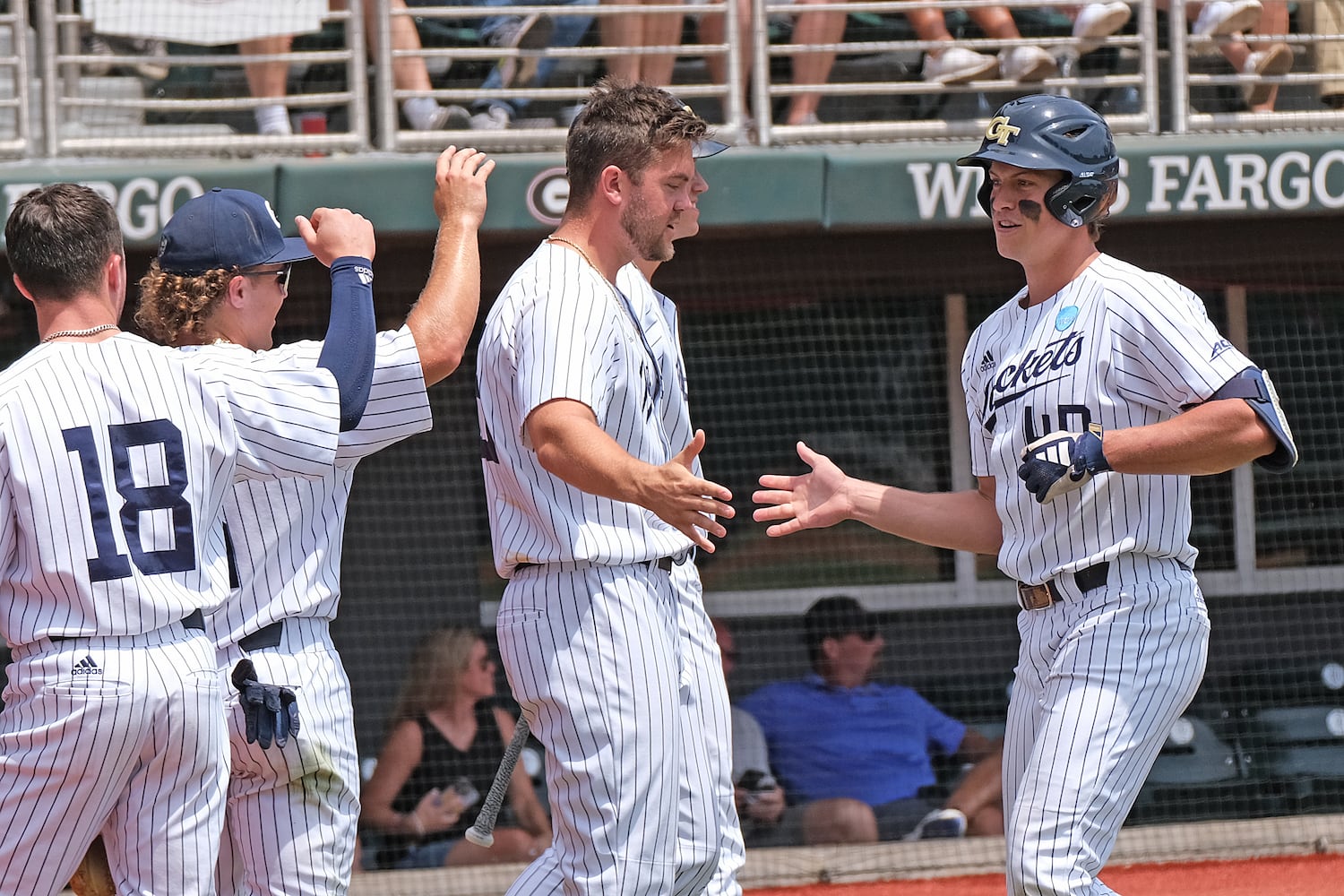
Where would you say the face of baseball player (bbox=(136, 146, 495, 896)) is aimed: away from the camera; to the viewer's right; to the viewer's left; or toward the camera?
to the viewer's right

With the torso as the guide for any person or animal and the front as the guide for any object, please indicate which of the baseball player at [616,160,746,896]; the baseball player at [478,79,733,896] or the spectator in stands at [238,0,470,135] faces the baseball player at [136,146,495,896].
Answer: the spectator in stands

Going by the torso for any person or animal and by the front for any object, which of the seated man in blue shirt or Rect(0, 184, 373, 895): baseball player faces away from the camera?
the baseball player

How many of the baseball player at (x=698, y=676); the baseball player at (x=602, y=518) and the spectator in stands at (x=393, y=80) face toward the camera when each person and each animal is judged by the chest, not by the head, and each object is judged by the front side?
1

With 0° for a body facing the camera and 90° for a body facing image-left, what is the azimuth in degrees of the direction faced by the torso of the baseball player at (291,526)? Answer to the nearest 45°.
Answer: approximately 225°

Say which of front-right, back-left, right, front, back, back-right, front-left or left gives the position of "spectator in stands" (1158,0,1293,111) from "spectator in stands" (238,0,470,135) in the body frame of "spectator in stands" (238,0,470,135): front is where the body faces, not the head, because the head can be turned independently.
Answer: left

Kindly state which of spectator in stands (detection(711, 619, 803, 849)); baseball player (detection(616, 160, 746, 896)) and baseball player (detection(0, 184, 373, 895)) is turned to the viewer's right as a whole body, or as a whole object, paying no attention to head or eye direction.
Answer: baseball player (detection(616, 160, 746, 896))

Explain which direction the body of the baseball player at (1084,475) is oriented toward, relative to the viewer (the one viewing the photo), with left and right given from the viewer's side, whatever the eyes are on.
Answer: facing the viewer and to the left of the viewer

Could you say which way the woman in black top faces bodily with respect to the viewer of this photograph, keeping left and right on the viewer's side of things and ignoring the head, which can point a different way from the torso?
facing the viewer and to the right of the viewer

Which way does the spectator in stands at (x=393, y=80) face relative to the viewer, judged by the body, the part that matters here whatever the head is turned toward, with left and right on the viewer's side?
facing the viewer

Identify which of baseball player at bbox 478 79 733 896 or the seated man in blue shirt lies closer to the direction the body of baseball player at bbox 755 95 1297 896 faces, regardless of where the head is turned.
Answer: the baseball player

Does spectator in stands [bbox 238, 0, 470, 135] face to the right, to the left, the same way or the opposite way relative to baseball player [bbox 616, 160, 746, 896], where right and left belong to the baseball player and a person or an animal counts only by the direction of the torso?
to the right

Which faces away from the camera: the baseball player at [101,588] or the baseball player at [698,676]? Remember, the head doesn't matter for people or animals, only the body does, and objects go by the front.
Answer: the baseball player at [101,588]

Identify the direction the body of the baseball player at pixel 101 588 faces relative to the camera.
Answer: away from the camera

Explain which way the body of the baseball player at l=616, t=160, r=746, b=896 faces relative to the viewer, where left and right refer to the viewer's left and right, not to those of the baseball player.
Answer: facing to the right of the viewer

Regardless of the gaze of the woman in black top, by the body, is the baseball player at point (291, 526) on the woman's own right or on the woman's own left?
on the woman's own right

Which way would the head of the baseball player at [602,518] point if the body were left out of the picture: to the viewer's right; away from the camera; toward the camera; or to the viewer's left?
to the viewer's right

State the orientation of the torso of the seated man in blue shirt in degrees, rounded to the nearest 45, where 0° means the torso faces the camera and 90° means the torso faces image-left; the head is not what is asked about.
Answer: approximately 0°
